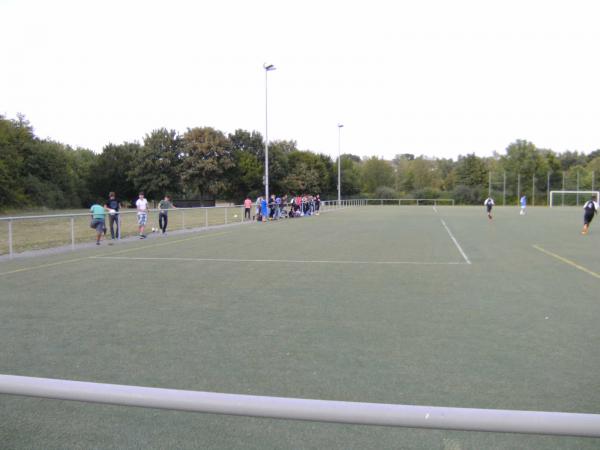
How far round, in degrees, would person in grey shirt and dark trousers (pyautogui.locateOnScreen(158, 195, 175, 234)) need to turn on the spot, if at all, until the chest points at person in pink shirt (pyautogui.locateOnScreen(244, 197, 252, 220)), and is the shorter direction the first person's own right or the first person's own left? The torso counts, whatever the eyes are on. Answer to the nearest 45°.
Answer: approximately 90° to the first person's own left

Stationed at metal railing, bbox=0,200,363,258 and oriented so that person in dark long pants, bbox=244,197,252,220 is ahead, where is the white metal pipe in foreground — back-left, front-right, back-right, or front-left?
back-right

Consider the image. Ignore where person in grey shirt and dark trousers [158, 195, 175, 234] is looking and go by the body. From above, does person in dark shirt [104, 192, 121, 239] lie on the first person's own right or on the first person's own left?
on the first person's own right

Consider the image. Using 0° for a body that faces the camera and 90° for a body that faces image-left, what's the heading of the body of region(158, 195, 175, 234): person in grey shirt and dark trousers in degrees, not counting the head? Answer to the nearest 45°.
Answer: approximately 315°
